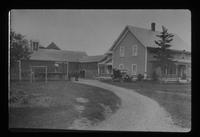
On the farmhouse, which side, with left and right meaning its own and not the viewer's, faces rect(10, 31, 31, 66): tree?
right

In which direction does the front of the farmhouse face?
toward the camera
